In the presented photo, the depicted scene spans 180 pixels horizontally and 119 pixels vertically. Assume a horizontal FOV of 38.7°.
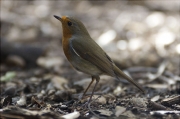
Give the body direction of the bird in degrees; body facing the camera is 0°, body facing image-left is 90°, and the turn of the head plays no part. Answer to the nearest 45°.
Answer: approximately 90°
